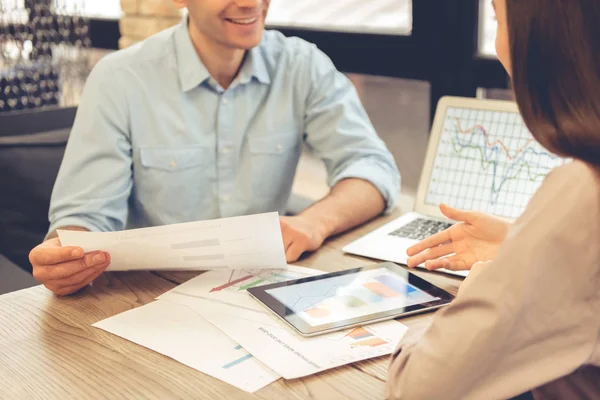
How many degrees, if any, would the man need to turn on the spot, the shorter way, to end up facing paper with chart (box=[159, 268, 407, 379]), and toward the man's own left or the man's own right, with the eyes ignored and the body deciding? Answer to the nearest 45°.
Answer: approximately 45° to the man's own right

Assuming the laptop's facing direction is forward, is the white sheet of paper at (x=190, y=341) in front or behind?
in front

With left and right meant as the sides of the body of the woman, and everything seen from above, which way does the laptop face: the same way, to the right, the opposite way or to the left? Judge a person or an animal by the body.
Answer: to the left

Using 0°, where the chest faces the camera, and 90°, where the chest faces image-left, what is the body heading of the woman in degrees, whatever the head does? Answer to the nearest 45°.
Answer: approximately 135°

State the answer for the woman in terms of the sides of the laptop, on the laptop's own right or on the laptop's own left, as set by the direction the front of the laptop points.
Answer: on the laptop's own left

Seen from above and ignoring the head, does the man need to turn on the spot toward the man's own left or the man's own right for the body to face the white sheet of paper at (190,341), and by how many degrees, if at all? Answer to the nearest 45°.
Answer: approximately 45° to the man's own right

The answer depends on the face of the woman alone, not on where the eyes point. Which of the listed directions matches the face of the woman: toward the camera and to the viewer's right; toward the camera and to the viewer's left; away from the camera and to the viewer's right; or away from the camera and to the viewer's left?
away from the camera and to the viewer's left

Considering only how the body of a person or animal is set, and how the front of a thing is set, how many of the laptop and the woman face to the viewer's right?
0

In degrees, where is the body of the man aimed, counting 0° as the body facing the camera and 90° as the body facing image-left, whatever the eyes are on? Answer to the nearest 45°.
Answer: approximately 315°

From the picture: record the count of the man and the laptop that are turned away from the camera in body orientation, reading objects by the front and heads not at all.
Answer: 0

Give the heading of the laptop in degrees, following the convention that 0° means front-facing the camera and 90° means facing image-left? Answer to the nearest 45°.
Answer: approximately 45°
